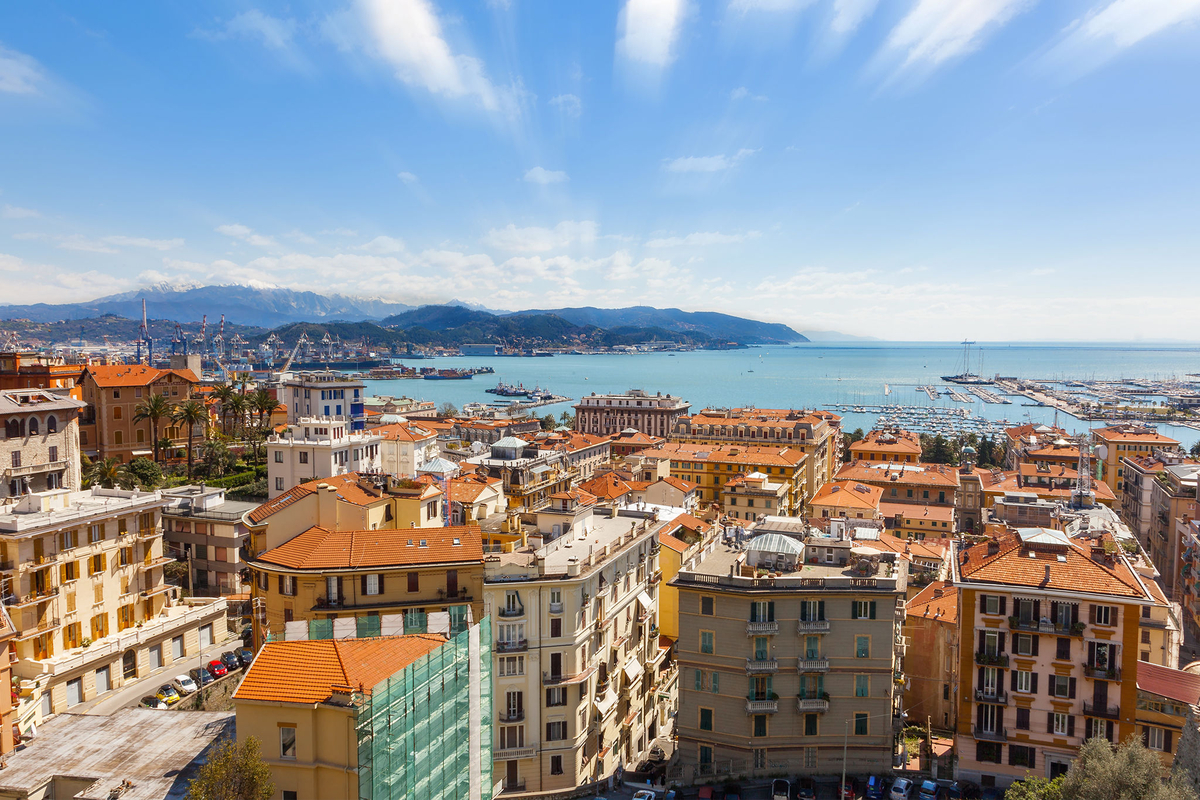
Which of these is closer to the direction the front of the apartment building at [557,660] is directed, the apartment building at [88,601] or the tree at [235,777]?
the tree

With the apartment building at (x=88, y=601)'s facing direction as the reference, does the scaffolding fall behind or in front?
in front

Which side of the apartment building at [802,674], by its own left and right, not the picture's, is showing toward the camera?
front

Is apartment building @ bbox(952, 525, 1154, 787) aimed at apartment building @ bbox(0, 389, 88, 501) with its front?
no

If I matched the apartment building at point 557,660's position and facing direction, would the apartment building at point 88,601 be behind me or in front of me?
behind

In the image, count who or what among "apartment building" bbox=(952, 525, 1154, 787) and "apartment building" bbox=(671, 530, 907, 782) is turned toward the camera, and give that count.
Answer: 2

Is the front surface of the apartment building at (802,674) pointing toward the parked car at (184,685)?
no

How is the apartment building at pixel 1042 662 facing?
toward the camera

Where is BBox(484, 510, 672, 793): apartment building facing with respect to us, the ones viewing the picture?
facing the viewer and to the right of the viewer

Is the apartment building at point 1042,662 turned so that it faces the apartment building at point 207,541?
no

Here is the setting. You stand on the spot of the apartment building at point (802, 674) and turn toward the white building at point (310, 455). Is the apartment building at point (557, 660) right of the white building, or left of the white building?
left

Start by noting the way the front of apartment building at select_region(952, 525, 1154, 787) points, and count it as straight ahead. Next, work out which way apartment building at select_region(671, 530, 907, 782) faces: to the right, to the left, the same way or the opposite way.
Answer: the same way
